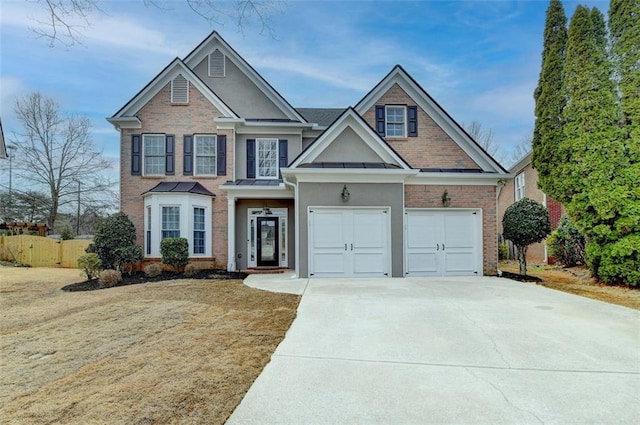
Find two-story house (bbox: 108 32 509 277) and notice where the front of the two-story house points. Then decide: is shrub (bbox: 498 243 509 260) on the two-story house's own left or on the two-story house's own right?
on the two-story house's own left

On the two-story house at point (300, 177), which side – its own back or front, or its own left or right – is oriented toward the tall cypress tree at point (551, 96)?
left

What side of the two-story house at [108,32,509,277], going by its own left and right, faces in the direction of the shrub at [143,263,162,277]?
right

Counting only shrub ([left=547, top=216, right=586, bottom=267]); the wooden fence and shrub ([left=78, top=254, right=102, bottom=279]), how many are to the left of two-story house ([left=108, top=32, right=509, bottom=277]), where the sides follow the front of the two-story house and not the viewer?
1

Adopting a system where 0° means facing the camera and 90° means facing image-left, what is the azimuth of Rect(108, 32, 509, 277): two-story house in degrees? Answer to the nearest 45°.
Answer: approximately 0°

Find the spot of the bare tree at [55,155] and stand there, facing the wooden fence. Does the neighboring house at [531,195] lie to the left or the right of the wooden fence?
left

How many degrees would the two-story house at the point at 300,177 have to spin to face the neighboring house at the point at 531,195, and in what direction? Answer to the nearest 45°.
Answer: approximately 135° to its left

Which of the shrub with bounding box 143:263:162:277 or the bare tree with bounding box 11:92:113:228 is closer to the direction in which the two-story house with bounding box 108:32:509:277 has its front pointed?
the shrub
